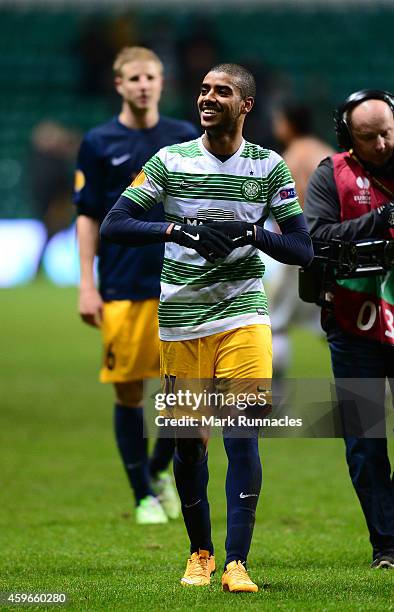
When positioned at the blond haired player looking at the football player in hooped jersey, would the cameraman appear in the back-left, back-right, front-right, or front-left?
front-left

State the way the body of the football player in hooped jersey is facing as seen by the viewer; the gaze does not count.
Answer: toward the camera

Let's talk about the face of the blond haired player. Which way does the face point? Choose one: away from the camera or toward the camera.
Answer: toward the camera

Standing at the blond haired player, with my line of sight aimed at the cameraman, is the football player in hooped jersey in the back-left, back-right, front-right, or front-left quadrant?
front-right

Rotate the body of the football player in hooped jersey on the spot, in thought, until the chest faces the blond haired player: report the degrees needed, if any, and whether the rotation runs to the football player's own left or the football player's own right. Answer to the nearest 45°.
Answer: approximately 180°
